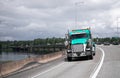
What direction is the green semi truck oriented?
toward the camera
